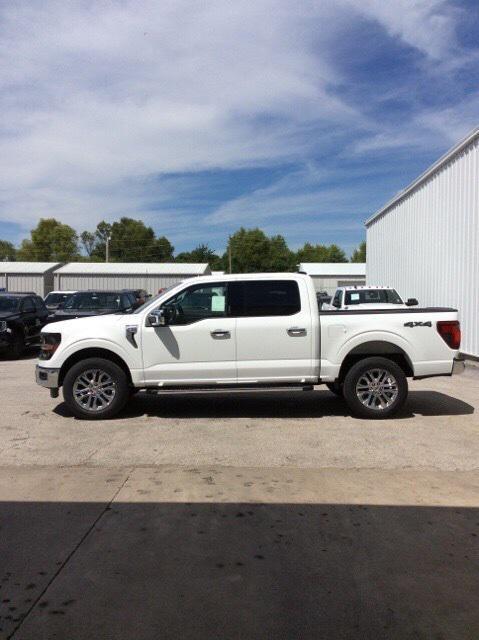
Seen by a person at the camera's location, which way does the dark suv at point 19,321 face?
facing the viewer and to the left of the viewer

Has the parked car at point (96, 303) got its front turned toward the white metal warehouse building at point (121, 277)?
no

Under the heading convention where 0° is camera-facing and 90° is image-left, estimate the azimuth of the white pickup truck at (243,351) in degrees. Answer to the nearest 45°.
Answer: approximately 90°

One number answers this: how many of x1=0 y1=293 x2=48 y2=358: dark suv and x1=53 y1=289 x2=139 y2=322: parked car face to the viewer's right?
0

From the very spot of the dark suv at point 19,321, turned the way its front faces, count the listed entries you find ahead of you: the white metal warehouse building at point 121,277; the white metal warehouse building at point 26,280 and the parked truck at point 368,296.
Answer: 0

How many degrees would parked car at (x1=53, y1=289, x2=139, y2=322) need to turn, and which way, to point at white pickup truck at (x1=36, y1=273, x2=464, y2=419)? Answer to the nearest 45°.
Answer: approximately 45° to its left

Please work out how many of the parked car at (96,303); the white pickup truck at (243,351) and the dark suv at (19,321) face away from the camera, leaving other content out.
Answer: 0

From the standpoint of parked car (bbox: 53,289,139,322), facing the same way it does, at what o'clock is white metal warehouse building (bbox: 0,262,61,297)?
The white metal warehouse building is roughly at 4 o'clock from the parked car.

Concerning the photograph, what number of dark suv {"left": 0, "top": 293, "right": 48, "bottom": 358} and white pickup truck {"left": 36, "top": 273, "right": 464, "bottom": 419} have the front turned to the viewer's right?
0

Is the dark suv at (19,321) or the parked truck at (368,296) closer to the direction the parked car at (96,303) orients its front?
the dark suv

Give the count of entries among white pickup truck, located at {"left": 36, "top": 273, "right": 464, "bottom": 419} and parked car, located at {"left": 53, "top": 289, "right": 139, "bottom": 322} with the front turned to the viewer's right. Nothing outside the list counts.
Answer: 0

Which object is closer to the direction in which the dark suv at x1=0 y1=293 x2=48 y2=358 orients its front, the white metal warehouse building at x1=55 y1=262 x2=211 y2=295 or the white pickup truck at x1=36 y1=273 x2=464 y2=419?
the white pickup truck

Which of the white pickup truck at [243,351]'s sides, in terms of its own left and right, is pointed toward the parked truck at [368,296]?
right

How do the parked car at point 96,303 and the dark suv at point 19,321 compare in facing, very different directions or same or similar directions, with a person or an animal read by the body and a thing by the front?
same or similar directions
